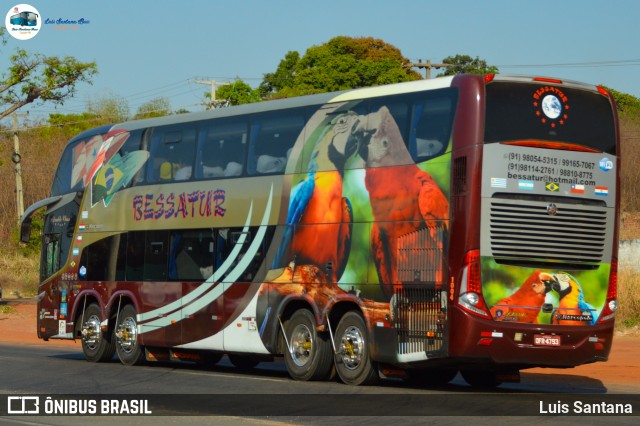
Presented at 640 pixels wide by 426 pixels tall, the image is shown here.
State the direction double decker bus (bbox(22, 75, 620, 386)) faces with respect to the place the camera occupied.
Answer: facing away from the viewer and to the left of the viewer
